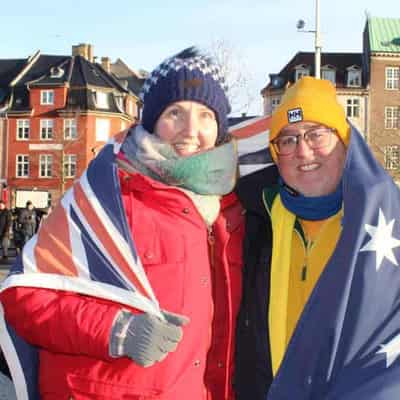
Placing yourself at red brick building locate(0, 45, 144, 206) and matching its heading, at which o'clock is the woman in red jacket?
The woman in red jacket is roughly at 12 o'clock from the red brick building.

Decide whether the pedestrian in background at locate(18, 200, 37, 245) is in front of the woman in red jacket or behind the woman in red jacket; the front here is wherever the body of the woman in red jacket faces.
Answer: behind

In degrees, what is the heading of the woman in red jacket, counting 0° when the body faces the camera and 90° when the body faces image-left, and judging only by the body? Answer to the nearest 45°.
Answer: approximately 315°

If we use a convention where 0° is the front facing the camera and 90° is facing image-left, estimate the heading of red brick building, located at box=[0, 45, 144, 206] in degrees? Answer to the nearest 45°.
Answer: approximately 0°

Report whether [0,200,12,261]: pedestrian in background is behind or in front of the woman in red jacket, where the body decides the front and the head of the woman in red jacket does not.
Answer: behind

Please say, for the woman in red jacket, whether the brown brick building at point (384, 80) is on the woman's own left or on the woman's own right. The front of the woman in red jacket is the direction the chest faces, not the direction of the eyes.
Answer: on the woman's own left

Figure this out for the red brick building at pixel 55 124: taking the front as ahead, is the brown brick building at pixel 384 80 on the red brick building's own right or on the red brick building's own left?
on the red brick building's own left
